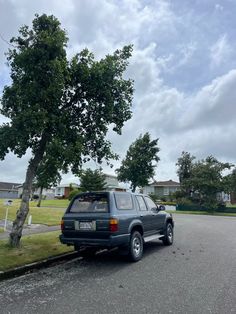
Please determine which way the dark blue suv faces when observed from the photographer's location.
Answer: facing away from the viewer and to the right of the viewer

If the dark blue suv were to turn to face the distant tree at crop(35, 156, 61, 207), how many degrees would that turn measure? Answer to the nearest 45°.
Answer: approximately 90° to its left
